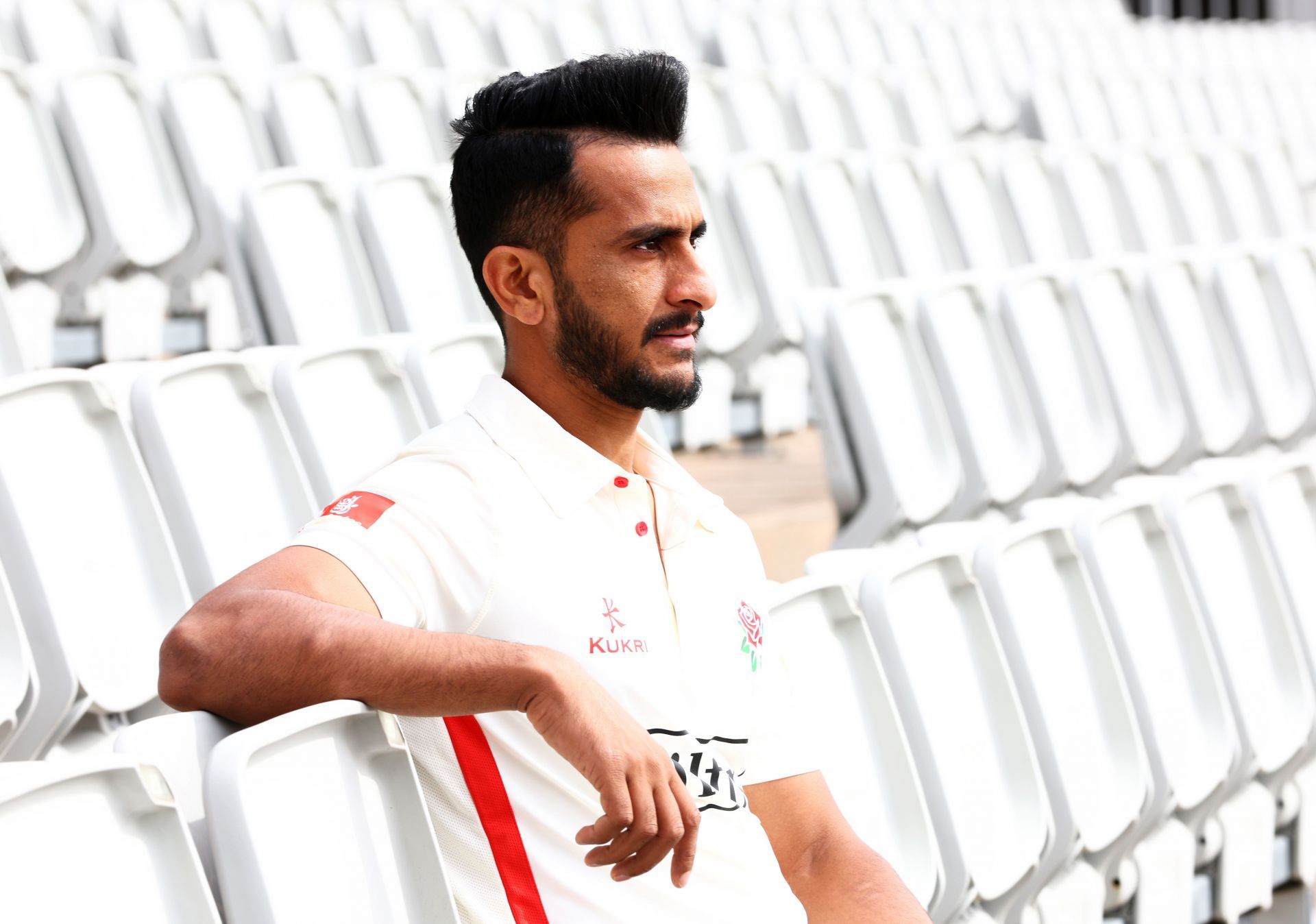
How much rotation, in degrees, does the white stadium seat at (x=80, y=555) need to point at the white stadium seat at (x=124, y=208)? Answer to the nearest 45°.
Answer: approximately 135° to its left

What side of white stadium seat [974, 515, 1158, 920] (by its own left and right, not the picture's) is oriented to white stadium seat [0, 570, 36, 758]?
right

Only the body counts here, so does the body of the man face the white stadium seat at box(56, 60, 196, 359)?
no

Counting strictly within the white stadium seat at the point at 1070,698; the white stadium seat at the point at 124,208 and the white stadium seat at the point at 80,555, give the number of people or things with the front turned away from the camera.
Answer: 0

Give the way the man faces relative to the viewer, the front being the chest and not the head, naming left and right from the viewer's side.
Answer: facing the viewer and to the right of the viewer

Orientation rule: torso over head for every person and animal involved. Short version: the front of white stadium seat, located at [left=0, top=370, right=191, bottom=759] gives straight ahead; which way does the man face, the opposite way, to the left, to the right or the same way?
the same way

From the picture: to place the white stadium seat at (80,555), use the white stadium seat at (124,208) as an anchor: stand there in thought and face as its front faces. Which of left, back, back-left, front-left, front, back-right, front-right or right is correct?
front-right

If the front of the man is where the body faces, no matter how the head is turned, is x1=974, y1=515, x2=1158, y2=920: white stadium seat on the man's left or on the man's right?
on the man's left

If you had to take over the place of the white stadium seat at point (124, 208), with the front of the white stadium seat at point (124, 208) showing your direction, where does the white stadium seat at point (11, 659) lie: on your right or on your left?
on your right

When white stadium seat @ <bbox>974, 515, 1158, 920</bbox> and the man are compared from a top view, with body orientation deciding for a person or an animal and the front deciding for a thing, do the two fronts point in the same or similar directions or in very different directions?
same or similar directions

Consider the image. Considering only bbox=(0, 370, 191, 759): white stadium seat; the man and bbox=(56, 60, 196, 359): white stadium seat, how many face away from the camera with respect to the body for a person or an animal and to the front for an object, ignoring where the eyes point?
0

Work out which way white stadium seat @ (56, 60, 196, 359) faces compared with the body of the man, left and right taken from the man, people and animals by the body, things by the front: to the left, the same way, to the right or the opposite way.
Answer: the same way

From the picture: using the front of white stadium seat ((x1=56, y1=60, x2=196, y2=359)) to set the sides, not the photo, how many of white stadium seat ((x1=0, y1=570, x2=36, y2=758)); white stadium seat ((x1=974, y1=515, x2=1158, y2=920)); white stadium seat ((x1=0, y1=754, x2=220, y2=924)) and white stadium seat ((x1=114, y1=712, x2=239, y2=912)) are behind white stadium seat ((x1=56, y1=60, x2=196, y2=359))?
0

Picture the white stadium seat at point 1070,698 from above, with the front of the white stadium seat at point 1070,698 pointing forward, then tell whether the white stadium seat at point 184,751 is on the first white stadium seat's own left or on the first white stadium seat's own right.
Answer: on the first white stadium seat's own right

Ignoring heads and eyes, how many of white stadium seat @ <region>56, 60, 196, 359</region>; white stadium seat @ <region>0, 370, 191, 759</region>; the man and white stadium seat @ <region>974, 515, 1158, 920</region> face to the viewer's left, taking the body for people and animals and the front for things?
0

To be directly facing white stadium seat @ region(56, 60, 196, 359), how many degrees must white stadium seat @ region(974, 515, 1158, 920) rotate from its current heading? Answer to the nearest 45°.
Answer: approximately 180°
